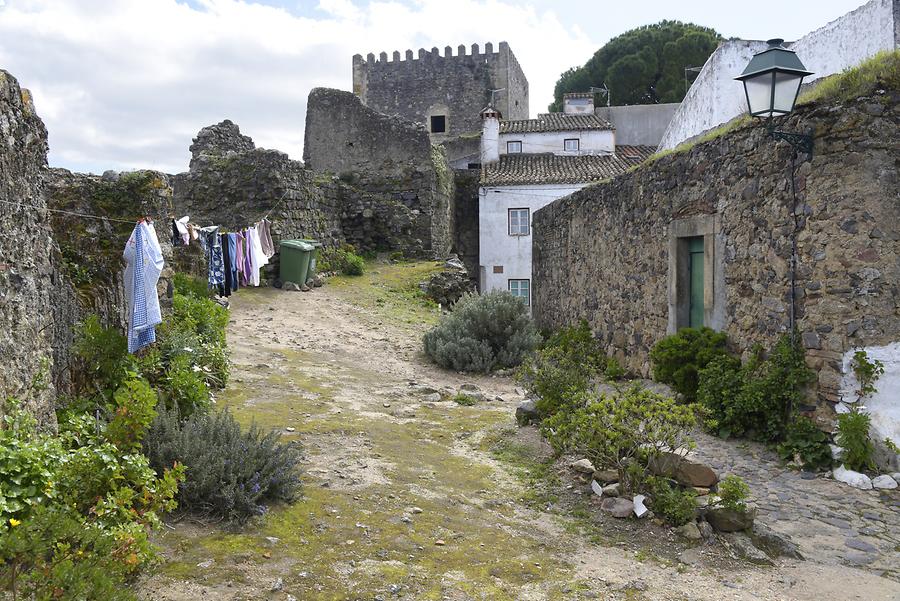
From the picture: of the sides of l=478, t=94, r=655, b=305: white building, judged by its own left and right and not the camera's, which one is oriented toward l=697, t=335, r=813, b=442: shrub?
front

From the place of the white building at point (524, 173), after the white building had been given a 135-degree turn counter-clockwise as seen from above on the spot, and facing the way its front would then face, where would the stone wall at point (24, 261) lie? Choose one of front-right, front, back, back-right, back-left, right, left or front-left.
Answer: back-right

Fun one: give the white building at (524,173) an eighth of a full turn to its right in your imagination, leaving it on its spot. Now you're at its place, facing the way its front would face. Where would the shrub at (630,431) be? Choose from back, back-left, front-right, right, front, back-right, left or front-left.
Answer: front-left

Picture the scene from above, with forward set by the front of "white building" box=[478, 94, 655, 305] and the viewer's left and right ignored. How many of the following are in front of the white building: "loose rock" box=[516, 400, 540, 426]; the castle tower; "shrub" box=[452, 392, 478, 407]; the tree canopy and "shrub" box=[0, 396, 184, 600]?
3

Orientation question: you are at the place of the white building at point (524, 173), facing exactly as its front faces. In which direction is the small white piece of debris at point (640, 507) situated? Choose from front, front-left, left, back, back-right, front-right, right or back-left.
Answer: front

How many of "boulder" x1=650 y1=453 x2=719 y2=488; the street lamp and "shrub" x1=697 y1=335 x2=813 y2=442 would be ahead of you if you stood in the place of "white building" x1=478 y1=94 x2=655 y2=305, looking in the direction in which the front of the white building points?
3

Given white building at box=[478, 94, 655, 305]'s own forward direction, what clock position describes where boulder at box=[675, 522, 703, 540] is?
The boulder is roughly at 12 o'clock from the white building.

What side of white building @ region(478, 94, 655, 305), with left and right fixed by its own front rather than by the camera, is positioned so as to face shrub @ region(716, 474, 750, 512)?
front

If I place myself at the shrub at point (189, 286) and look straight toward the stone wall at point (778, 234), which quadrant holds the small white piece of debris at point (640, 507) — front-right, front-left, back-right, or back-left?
front-right

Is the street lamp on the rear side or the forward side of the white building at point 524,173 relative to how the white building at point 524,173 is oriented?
on the forward side

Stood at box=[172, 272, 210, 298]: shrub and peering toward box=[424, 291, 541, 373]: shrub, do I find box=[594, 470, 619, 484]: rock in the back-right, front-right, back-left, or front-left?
front-right

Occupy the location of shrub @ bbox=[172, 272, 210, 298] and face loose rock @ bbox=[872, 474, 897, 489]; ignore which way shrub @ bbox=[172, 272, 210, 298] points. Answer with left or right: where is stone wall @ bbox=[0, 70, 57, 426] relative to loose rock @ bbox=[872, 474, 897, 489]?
right

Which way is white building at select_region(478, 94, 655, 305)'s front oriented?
toward the camera

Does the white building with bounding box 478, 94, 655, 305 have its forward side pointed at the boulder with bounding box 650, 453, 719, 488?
yes

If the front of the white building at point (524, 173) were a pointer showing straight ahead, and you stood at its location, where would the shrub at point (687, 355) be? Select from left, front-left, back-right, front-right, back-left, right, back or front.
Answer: front

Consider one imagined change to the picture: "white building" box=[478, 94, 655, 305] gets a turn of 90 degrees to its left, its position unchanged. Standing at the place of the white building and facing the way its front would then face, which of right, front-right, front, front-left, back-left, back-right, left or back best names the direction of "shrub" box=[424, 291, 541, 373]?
right

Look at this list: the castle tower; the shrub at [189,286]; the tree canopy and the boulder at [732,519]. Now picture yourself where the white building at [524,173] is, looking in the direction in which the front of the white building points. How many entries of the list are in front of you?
2
